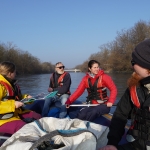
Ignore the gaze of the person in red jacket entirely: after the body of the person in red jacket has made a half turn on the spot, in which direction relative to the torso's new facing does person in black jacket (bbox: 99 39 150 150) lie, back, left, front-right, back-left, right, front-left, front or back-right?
back-right

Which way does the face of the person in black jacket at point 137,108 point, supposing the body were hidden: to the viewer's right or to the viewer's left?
to the viewer's left

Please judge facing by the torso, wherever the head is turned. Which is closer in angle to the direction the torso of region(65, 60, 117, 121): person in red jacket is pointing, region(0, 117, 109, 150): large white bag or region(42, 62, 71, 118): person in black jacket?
the large white bag

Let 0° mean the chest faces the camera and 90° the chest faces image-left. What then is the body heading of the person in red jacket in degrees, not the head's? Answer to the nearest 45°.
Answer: approximately 45°

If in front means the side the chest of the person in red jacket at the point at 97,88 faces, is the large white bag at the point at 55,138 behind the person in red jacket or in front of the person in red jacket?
in front

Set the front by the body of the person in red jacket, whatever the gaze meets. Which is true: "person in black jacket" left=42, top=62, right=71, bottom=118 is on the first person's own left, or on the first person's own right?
on the first person's own right
